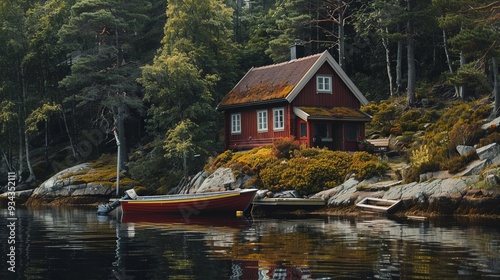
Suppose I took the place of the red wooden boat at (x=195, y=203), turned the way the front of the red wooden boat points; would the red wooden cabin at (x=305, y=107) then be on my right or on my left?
on my left

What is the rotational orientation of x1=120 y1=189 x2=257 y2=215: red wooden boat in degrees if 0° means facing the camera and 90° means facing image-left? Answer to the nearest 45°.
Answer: approximately 270°

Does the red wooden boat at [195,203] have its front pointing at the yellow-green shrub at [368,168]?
yes

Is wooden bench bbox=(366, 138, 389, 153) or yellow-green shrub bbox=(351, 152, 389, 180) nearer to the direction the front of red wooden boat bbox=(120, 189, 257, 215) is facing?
the yellow-green shrub

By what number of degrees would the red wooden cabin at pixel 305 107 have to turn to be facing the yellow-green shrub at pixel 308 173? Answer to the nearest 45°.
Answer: approximately 45° to its right

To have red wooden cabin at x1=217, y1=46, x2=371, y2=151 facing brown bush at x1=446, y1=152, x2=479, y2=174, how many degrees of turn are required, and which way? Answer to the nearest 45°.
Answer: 0° — it already faces it

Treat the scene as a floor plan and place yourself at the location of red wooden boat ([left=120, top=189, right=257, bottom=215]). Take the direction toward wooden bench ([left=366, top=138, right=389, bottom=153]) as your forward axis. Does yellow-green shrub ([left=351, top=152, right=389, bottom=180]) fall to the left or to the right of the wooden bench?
right

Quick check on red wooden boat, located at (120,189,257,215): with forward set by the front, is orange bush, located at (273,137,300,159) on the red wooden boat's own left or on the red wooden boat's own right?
on the red wooden boat's own left

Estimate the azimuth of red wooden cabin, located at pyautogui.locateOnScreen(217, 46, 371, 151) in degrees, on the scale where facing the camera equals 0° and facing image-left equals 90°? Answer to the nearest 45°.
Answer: approximately 315°

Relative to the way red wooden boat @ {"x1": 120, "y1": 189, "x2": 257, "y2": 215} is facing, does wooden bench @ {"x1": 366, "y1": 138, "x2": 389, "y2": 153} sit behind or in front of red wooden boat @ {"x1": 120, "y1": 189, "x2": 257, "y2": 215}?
in front
